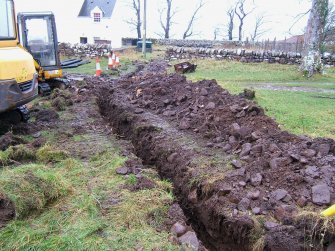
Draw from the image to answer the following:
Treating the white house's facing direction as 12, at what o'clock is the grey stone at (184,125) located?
The grey stone is roughly at 12 o'clock from the white house.

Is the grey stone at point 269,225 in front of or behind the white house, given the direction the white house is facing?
in front

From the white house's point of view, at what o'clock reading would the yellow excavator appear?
The yellow excavator is roughly at 12 o'clock from the white house.

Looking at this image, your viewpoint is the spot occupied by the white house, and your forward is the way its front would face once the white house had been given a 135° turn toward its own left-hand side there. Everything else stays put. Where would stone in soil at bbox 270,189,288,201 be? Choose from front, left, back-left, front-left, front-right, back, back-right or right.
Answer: back-right

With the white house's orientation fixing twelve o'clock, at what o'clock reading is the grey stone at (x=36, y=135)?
The grey stone is roughly at 12 o'clock from the white house.

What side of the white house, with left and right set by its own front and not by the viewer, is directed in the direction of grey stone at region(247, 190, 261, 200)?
front

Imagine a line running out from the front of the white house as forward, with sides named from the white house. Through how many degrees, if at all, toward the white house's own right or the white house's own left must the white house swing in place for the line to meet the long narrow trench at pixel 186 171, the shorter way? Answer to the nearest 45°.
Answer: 0° — it already faces it

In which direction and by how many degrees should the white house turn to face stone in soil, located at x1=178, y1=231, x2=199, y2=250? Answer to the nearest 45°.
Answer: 0° — it already faces it

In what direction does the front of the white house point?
toward the camera

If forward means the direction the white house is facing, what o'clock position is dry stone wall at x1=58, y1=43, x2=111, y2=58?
The dry stone wall is roughly at 12 o'clock from the white house.

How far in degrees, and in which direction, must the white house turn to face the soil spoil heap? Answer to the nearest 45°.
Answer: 0° — it already faces it

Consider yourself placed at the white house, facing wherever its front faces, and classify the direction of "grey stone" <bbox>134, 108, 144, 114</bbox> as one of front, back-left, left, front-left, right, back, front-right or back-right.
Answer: front

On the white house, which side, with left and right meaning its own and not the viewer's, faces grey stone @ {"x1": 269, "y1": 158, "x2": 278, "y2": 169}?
front

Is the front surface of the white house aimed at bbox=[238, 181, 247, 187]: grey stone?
yes

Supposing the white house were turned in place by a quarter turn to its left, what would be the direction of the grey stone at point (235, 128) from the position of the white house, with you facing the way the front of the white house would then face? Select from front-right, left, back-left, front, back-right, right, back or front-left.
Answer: right

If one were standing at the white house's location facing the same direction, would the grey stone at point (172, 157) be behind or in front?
in front

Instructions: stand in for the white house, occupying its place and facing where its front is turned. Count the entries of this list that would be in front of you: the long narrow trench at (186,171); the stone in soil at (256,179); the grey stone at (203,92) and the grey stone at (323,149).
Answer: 4

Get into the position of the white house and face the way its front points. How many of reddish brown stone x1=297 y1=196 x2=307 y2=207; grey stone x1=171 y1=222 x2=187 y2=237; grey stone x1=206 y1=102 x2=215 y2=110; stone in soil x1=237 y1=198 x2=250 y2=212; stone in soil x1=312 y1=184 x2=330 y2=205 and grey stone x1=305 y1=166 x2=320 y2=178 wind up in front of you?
6

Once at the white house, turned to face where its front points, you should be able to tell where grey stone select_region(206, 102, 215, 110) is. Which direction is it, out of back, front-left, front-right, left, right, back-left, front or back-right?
front
